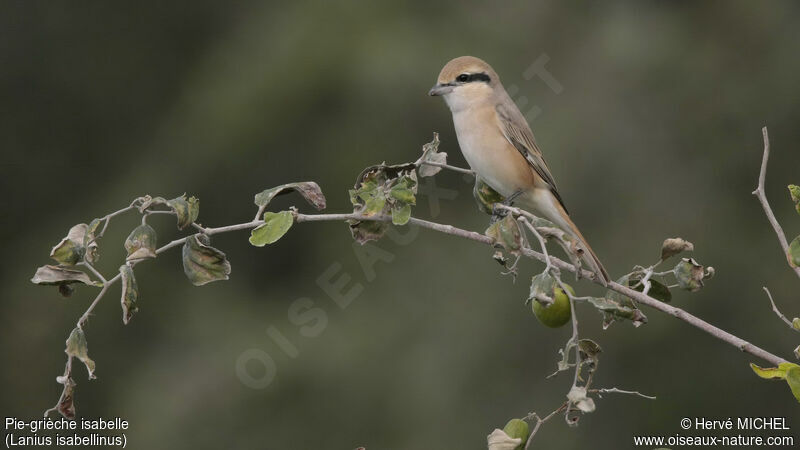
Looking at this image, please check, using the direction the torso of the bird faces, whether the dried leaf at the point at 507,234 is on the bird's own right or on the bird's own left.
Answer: on the bird's own left

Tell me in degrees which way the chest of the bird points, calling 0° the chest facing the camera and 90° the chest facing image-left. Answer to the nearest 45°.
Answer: approximately 45°
